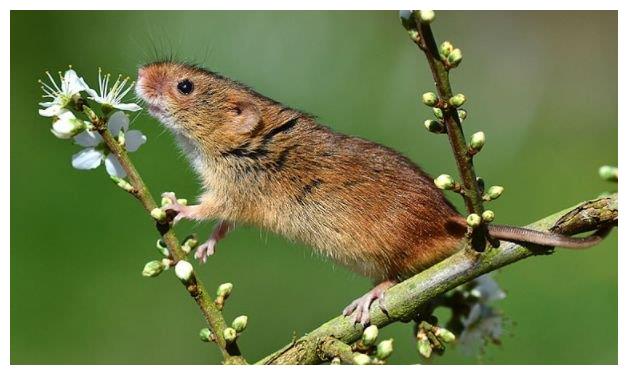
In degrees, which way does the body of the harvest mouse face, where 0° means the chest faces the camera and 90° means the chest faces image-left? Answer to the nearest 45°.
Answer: approximately 90°
